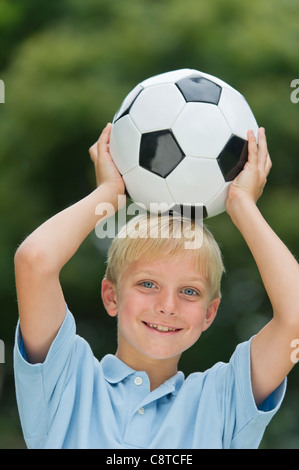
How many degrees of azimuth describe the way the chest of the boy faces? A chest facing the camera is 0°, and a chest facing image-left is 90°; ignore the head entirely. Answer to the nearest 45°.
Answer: approximately 0°

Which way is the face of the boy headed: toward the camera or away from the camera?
toward the camera
